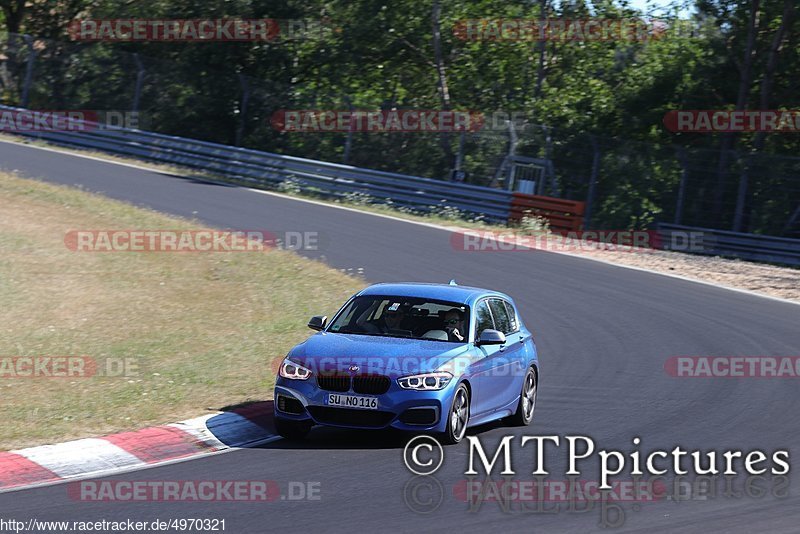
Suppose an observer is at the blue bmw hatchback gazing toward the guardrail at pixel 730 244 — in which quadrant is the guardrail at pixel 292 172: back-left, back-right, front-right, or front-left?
front-left

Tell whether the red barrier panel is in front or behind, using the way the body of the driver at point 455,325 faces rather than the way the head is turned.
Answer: behind

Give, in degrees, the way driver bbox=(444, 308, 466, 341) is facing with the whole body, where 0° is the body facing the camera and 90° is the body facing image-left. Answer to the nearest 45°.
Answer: approximately 45°

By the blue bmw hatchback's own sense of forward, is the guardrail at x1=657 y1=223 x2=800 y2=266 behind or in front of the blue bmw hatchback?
behind

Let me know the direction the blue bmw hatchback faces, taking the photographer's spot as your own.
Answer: facing the viewer and to the left of the viewer

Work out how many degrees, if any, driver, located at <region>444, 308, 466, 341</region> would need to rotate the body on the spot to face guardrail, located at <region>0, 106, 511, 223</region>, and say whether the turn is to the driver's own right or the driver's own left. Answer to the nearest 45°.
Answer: approximately 135° to the driver's own right

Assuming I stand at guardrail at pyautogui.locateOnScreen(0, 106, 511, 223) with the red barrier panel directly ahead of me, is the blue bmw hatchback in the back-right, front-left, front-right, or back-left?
front-right

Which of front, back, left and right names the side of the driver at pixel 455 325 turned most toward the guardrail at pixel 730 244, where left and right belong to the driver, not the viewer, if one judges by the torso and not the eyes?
back

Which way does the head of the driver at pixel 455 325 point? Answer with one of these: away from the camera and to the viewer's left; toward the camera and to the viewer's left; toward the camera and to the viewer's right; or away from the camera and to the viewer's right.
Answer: toward the camera and to the viewer's left

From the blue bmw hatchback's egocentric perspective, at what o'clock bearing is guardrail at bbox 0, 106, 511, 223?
The guardrail is roughly at 4 o'clock from the blue bmw hatchback.
